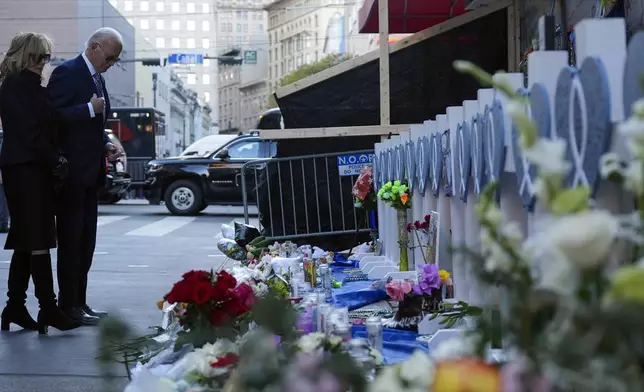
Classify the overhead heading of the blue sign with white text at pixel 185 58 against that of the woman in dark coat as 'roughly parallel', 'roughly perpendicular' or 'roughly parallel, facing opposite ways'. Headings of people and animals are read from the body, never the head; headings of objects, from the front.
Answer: roughly perpendicular

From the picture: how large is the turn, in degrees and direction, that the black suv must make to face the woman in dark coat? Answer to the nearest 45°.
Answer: approximately 90° to its left

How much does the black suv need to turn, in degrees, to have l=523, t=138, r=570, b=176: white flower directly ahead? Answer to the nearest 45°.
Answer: approximately 90° to its left

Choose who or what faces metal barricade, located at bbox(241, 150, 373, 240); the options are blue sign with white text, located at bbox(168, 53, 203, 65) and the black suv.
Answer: the blue sign with white text

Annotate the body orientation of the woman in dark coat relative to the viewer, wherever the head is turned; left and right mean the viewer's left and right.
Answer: facing to the right of the viewer

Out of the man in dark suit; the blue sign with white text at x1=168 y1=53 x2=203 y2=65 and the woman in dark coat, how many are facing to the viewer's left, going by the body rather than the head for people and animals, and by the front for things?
0

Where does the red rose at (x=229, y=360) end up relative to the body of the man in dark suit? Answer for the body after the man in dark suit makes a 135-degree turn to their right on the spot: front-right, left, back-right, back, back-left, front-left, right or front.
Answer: left

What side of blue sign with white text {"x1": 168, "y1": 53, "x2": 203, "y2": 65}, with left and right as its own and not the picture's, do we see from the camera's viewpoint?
front

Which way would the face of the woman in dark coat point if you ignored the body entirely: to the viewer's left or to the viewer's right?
to the viewer's right

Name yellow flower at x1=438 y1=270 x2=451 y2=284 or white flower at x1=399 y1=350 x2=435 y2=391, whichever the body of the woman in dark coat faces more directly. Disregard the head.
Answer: the yellow flower

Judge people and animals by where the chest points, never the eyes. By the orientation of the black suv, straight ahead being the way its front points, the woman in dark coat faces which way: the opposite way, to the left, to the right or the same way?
the opposite way

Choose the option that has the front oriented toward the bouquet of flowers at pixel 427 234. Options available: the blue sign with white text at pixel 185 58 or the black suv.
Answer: the blue sign with white text

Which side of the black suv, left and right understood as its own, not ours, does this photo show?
left

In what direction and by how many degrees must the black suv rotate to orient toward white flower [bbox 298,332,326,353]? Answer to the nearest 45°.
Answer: approximately 90° to its left

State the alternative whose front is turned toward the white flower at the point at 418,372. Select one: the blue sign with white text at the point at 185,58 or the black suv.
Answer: the blue sign with white text

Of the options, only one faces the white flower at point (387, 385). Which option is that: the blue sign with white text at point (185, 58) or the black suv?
the blue sign with white text

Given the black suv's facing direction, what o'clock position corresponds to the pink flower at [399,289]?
The pink flower is roughly at 9 o'clock from the black suv.

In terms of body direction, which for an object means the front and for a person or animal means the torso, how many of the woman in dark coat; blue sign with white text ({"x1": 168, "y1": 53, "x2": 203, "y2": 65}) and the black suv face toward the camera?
1
